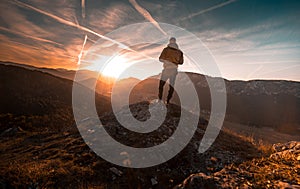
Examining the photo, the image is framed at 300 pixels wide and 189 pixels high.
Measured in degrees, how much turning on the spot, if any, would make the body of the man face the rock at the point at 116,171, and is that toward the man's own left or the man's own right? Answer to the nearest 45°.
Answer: approximately 180°

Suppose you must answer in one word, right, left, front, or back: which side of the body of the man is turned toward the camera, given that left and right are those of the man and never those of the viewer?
back

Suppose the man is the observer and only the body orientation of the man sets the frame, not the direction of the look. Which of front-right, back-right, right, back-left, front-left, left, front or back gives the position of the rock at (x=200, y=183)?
back
